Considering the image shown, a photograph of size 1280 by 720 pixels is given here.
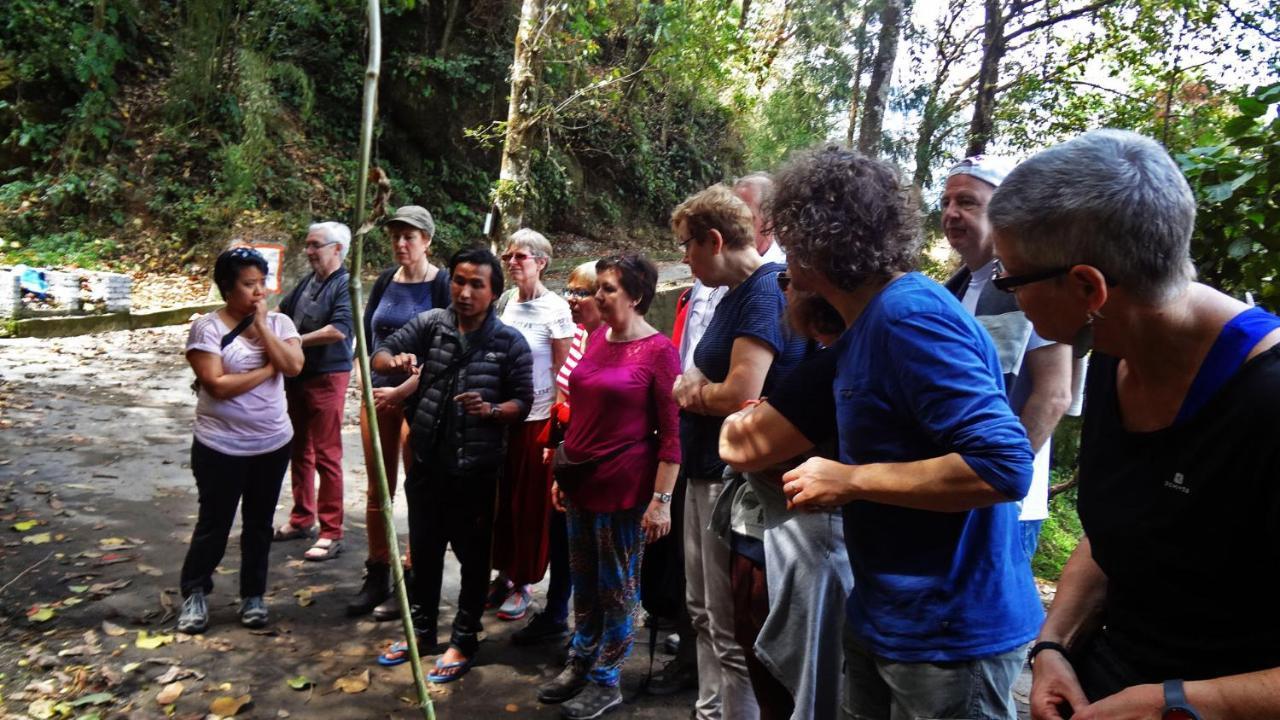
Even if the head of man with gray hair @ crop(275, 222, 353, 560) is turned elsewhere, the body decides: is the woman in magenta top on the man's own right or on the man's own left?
on the man's own left

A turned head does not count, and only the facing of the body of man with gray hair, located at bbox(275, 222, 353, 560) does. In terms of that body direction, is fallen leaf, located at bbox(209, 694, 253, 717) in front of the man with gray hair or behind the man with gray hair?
in front

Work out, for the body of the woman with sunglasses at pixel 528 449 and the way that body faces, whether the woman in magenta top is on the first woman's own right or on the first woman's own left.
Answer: on the first woman's own left

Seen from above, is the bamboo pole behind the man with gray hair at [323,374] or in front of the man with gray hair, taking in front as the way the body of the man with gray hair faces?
in front

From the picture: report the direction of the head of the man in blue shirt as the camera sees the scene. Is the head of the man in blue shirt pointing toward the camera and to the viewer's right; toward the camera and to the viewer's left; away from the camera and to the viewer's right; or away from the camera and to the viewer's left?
away from the camera and to the viewer's left

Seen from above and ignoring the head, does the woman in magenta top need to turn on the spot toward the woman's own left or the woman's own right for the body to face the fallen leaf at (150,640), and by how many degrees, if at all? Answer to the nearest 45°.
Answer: approximately 45° to the woman's own right

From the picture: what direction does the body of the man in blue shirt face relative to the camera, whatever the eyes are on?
to the viewer's left

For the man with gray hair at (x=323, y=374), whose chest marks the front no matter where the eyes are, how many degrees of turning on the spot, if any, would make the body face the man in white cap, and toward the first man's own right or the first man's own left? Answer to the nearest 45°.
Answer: approximately 90° to the first man's own left

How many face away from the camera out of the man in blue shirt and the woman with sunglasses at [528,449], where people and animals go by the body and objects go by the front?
0

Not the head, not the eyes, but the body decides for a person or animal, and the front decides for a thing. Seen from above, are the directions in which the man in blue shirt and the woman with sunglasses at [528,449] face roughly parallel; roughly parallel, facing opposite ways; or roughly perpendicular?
roughly perpendicular

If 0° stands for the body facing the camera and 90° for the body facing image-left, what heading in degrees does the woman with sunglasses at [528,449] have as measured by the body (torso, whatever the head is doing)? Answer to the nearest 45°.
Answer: approximately 45°

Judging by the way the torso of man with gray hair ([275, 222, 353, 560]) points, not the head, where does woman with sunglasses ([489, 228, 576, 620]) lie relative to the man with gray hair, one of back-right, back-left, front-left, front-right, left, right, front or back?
left
